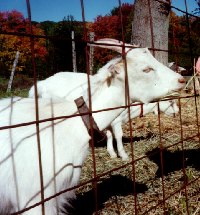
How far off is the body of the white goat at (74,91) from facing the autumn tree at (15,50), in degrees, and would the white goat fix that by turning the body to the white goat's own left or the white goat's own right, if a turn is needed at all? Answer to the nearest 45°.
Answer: approximately 90° to the white goat's own left

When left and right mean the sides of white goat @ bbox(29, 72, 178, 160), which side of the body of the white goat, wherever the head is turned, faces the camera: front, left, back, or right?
right

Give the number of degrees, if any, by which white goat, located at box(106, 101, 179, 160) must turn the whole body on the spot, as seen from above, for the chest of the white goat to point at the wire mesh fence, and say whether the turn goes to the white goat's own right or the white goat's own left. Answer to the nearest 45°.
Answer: approximately 90° to the white goat's own right

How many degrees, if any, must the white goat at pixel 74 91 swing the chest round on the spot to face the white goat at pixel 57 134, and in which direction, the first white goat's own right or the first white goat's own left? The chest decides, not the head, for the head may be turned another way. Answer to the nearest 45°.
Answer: approximately 90° to the first white goat's own right

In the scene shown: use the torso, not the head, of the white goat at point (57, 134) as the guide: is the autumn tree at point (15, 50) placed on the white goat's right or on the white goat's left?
on the white goat's left

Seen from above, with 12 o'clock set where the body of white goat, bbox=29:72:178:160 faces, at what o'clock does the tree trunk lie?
The tree trunk is roughly at 11 o'clock from the white goat.

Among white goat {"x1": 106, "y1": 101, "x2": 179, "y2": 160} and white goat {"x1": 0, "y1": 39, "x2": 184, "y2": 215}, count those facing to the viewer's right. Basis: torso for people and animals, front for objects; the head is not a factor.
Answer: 2

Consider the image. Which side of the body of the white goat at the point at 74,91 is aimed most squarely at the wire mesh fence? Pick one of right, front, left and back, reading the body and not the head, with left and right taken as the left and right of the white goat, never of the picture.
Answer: right

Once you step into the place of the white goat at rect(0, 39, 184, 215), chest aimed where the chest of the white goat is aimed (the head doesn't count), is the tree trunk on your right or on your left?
on your left

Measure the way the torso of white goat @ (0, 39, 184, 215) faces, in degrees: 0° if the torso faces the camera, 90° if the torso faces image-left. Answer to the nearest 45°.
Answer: approximately 270°

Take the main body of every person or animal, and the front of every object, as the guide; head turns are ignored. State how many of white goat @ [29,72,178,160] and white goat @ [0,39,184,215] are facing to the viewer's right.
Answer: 2
